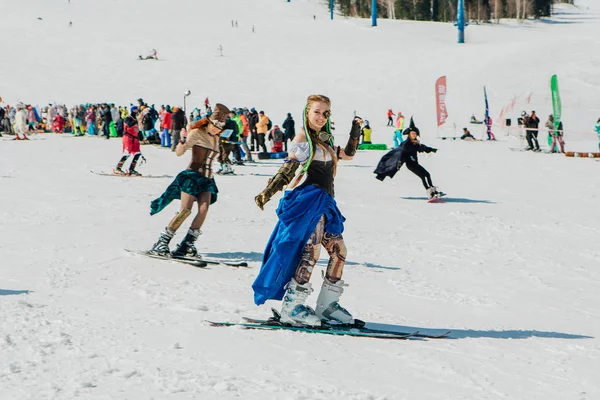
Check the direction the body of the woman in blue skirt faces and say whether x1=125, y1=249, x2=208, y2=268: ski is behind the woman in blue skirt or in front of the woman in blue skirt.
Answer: behind

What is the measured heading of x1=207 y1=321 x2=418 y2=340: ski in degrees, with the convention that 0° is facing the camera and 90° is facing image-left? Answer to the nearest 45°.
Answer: approximately 270°

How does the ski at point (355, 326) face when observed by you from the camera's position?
facing to the right of the viewer

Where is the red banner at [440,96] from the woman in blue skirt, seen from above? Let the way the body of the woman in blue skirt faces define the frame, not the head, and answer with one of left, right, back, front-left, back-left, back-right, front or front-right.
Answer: back-left

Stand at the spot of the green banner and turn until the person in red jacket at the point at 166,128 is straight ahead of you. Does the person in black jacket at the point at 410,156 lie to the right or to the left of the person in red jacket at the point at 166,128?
left

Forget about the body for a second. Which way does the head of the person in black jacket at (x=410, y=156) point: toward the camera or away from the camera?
toward the camera

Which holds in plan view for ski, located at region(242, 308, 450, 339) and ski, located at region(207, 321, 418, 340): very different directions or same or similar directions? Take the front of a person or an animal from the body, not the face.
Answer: same or similar directions

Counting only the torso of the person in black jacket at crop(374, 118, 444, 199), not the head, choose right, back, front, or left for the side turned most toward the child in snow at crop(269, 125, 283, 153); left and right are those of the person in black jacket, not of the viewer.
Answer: back

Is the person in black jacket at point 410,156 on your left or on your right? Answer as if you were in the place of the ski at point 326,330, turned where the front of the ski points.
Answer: on your left

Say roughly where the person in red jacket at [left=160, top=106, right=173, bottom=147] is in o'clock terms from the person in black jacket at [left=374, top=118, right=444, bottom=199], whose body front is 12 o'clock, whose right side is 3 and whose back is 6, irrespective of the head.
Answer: The person in red jacket is roughly at 6 o'clock from the person in black jacket.

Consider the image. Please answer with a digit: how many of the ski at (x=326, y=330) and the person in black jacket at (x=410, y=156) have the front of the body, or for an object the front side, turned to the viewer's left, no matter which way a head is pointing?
0

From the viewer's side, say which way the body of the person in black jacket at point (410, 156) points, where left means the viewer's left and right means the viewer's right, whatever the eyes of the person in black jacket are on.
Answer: facing the viewer and to the right of the viewer

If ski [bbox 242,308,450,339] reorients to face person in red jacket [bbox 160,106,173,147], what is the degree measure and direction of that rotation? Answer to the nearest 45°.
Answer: approximately 90° to its left
